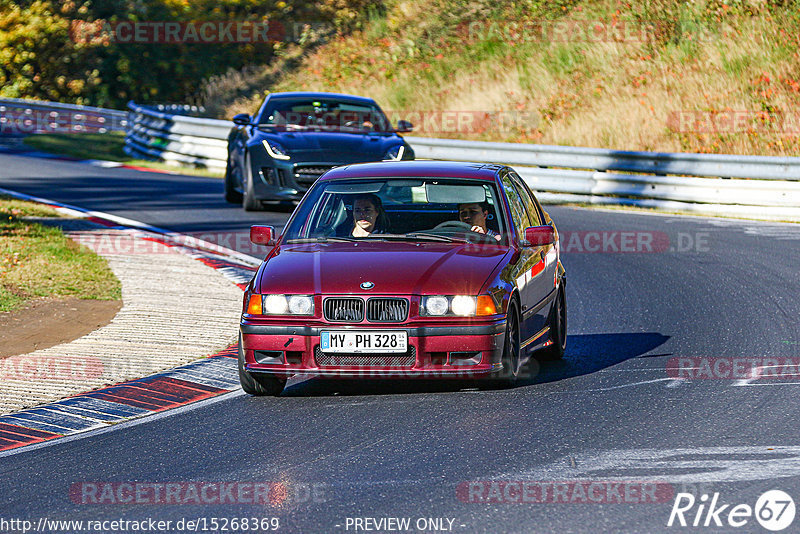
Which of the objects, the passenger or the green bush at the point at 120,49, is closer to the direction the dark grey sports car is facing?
the passenger

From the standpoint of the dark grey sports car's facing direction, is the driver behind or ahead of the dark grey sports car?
ahead

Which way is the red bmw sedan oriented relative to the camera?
toward the camera

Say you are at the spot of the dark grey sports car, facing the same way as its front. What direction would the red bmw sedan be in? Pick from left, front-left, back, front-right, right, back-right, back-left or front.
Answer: front

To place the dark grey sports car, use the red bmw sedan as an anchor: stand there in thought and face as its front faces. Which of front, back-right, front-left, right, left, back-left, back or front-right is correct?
back

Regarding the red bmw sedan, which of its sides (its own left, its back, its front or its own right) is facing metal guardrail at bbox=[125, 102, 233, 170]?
back

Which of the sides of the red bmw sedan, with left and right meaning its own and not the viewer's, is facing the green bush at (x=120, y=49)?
back

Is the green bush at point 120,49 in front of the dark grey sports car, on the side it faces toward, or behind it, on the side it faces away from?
behind

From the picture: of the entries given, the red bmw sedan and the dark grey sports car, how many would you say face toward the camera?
2

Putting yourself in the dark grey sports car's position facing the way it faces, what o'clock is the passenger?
The passenger is roughly at 12 o'clock from the dark grey sports car.
